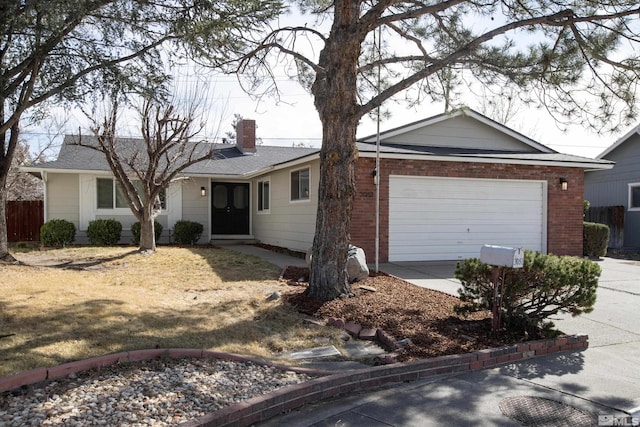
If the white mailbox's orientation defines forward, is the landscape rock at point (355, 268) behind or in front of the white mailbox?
behind

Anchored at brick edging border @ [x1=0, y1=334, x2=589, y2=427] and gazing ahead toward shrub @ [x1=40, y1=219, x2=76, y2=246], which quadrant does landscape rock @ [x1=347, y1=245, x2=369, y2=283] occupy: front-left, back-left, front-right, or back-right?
front-right

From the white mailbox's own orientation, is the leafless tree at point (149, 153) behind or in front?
behind

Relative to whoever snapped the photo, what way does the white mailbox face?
facing the viewer and to the right of the viewer

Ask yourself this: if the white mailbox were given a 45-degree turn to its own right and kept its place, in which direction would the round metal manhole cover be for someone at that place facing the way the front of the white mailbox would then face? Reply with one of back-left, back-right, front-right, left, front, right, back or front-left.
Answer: front

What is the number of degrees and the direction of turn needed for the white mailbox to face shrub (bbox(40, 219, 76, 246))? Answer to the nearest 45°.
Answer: approximately 180°

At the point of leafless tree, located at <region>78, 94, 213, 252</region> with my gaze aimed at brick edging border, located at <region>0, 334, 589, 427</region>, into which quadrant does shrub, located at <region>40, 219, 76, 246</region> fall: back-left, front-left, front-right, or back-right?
back-right

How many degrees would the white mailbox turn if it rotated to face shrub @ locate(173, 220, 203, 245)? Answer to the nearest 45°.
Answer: approximately 180°

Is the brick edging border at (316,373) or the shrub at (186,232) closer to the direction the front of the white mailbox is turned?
the brick edging border

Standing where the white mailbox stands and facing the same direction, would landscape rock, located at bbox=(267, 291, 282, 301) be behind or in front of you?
behind

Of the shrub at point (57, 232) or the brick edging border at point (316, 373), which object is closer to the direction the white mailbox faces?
the brick edging border

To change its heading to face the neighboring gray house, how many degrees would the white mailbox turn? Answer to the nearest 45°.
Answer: approximately 135° to its left
